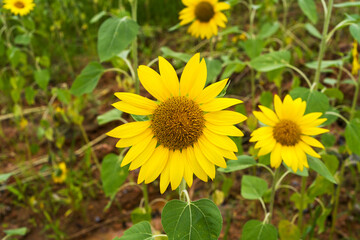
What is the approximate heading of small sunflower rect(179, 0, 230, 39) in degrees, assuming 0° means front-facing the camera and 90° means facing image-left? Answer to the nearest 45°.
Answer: approximately 0°

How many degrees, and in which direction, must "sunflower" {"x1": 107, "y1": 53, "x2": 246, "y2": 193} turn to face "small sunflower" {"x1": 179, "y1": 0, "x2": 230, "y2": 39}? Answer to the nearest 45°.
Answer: approximately 180°

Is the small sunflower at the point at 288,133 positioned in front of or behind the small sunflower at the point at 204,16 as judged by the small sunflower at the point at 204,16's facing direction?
in front

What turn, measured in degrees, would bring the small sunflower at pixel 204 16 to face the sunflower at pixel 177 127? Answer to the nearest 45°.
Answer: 0° — it already faces it

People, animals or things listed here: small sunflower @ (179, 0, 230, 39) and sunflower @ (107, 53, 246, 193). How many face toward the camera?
2

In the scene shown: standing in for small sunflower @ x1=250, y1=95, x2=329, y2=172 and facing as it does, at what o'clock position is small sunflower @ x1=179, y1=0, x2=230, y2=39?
small sunflower @ x1=179, y1=0, x2=230, y2=39 is roughly at 5 o'clock from small sunflower @ x1=250, y1=95, x2=329, y2=172.

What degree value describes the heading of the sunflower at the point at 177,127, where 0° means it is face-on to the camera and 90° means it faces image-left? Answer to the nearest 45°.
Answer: approximately 0°
